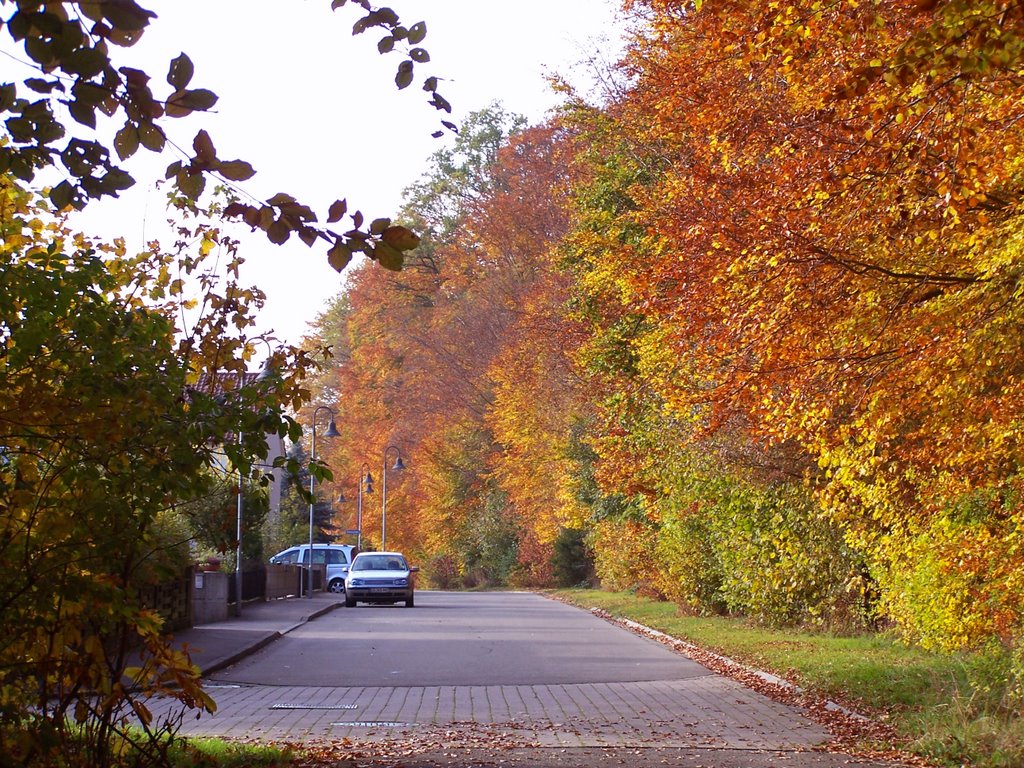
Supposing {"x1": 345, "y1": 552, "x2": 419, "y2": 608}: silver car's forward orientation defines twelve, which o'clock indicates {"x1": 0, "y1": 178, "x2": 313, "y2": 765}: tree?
The tree is roughly at 12 o'clock from the silver car.

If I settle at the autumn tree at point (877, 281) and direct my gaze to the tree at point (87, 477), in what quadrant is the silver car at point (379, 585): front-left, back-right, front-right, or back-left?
back-right

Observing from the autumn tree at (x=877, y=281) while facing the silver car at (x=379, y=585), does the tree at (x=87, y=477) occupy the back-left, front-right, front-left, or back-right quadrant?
back-left

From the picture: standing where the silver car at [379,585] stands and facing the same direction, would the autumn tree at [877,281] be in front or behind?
in front

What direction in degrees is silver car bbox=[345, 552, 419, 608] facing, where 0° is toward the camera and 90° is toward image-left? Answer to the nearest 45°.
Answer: approximately 0°
